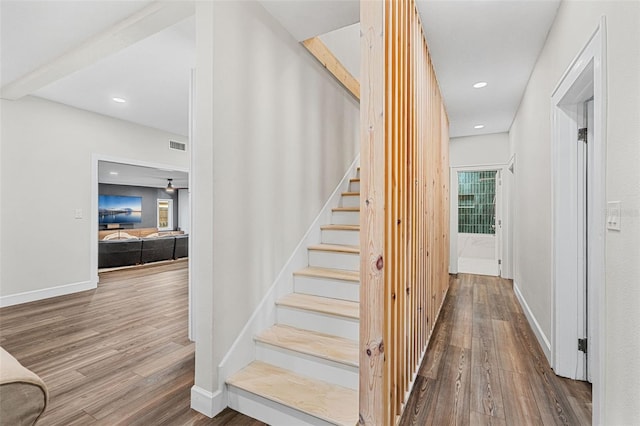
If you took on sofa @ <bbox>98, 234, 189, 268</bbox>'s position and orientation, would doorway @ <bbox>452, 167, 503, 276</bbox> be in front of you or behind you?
behind

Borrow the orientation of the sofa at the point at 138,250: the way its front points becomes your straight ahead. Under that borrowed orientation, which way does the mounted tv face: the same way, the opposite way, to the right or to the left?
the opposite way

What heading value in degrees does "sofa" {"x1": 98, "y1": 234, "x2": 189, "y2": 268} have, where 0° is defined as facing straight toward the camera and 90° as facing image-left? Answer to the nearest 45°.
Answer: approximately 135°

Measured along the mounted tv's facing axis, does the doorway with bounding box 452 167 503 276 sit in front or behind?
in front

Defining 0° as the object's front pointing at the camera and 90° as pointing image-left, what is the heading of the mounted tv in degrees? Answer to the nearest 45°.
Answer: approximately 315°

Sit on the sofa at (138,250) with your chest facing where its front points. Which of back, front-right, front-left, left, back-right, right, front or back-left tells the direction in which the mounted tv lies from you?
front-right

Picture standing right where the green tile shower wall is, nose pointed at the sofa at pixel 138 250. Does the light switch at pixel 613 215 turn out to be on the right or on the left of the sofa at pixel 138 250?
left

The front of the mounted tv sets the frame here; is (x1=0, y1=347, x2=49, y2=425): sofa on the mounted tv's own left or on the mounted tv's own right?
on the mounted tv's own right
